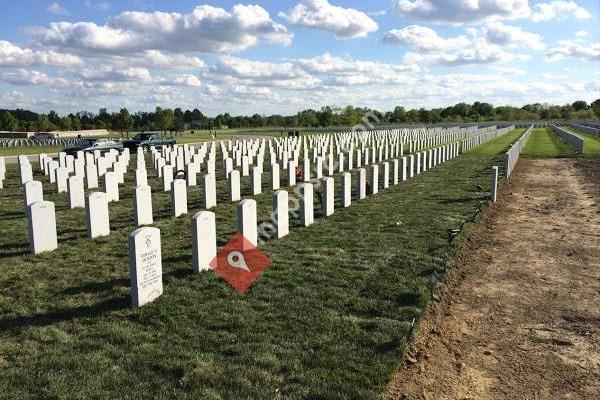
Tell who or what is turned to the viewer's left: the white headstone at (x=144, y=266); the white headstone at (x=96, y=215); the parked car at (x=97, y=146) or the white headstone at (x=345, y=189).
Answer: the parked car

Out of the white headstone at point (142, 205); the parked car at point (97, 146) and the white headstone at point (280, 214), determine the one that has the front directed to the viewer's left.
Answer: the parked car

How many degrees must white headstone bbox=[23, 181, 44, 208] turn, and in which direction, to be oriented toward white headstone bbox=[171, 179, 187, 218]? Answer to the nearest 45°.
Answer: approximately 45° to its left

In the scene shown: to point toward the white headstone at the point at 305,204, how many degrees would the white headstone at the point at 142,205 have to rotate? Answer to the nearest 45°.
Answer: approximately 45° to its left

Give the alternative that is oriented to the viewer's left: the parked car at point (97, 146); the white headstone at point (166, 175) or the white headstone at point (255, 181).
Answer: the parked car

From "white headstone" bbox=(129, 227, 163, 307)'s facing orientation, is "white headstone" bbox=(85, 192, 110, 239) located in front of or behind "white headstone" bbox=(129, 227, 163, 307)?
behind

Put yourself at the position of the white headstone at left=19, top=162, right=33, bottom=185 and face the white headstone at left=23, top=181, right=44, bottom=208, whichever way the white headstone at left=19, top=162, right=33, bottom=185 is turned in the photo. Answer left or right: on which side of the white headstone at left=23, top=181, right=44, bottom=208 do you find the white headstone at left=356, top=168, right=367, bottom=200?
left

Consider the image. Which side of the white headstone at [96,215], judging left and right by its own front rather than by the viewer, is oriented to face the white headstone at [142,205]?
left
